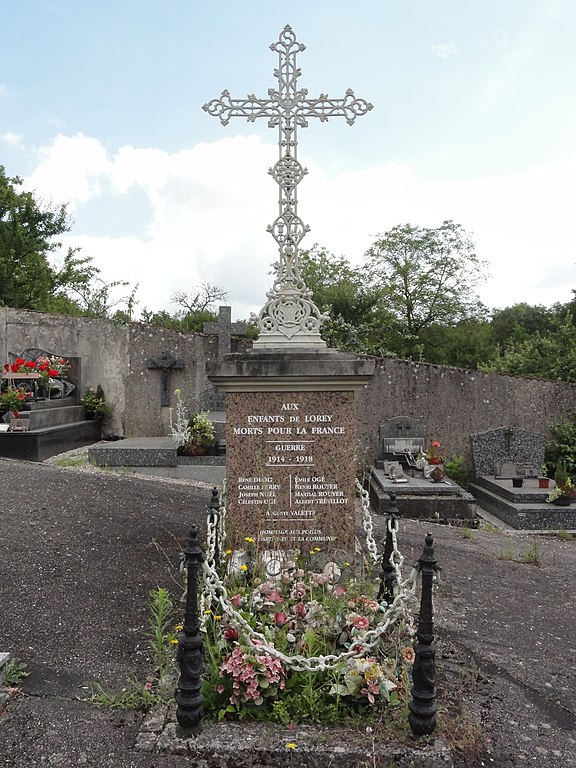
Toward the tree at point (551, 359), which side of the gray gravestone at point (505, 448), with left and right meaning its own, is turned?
back

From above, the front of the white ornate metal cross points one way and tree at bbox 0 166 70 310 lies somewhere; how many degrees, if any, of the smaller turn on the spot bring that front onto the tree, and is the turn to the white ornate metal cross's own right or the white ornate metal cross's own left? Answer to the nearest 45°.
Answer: approximately 135° to the white ornate metal cross's own right

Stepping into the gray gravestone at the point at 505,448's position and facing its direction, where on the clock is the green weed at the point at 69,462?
The green weed is roughly at 2 o'clock from the gray gravestone.

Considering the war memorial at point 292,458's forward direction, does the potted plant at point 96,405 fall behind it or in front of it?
behind

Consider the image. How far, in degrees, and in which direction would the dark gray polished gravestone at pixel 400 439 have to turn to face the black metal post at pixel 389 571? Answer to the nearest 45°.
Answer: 0° — it already faces it

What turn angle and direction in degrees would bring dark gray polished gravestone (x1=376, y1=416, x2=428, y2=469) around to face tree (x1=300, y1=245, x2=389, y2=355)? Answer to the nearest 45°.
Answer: approximately 180°

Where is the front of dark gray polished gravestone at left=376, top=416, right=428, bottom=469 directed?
toward the camera

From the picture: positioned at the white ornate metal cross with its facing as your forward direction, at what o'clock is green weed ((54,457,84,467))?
The green weed is roughly at 5 o'clock from the white ornate metal cross.

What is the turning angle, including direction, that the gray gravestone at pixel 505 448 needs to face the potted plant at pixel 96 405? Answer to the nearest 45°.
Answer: approximately 90° to its right

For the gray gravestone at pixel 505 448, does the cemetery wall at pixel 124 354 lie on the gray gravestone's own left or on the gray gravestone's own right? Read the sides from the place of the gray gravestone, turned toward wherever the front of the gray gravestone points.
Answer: on the gray gravestone's own right

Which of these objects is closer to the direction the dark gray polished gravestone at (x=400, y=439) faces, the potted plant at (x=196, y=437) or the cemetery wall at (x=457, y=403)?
the potted plant

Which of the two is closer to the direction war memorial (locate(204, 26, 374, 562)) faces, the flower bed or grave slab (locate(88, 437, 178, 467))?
the flower bed

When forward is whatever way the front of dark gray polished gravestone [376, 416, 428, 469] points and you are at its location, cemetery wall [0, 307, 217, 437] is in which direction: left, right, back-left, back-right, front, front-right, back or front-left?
right

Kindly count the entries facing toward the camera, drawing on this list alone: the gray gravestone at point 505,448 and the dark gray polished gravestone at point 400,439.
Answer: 2

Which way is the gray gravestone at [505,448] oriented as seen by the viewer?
toward the camera

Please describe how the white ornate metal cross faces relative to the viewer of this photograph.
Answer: facing the viewer
